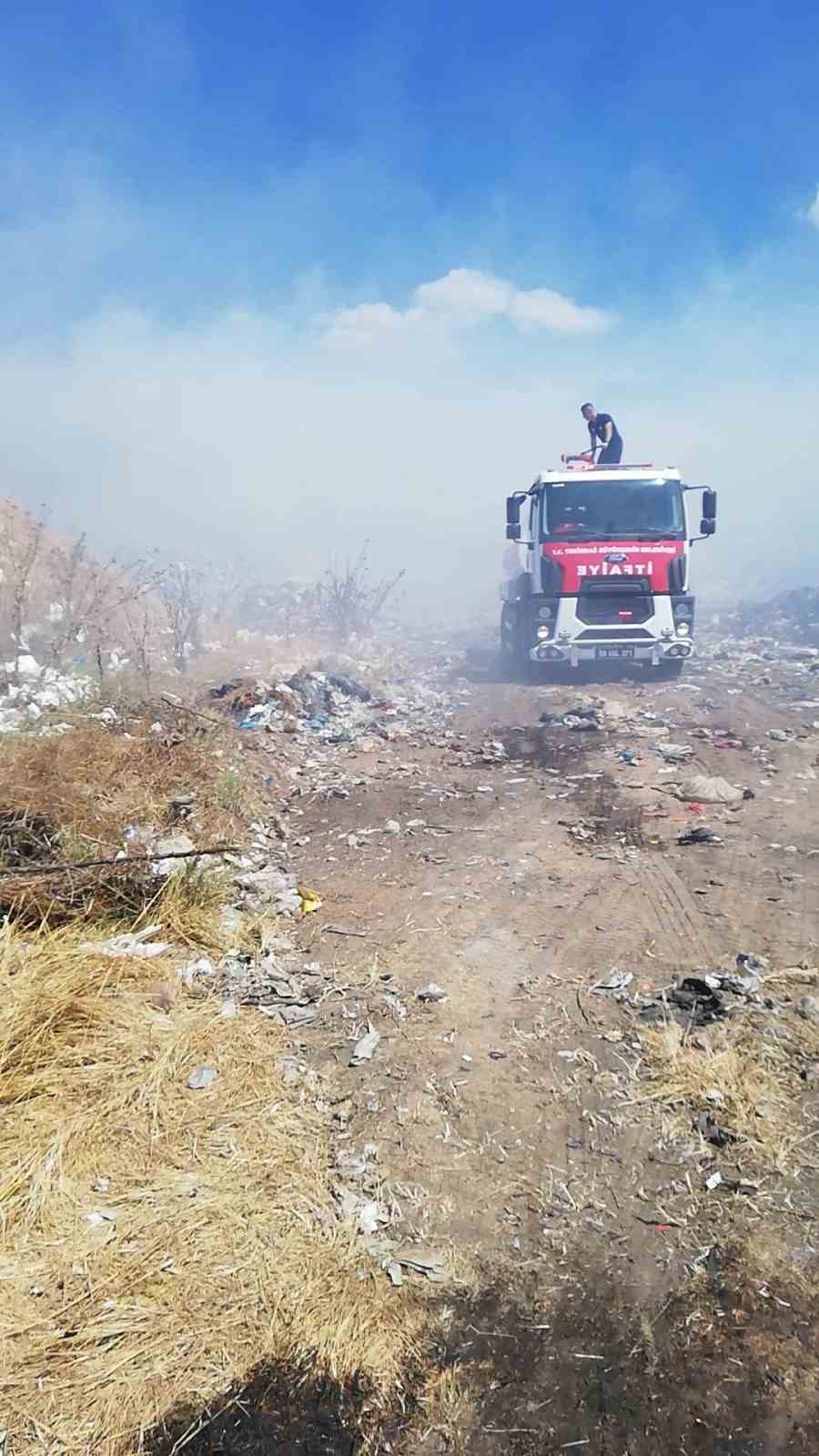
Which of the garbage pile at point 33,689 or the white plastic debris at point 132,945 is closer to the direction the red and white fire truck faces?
the white plastic debris

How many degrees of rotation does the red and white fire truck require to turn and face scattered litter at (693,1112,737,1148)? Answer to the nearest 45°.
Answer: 0° — it already faces it

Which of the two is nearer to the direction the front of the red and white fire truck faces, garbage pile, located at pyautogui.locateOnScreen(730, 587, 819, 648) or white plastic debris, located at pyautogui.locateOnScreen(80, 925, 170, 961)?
the white plastic debris

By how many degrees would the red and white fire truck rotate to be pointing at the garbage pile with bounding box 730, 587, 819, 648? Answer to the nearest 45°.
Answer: approximately 135° to its left

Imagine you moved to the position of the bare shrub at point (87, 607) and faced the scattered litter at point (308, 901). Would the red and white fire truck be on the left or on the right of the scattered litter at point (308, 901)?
left

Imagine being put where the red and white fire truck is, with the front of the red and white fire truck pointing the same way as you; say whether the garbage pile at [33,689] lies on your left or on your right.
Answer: on your right

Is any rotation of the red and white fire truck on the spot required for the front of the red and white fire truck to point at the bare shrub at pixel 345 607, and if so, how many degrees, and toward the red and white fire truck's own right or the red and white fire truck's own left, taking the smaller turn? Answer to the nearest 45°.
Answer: approximately 135° to the red and white fire truck's own right

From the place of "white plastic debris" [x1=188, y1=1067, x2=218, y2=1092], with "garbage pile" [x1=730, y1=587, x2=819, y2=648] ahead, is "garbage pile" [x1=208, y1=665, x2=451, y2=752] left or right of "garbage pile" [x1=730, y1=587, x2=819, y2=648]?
left

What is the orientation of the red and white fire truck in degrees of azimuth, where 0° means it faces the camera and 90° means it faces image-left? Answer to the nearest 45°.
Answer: approximately 0°

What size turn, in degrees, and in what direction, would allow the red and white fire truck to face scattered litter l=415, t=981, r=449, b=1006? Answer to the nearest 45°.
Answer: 0° — it already faces it
